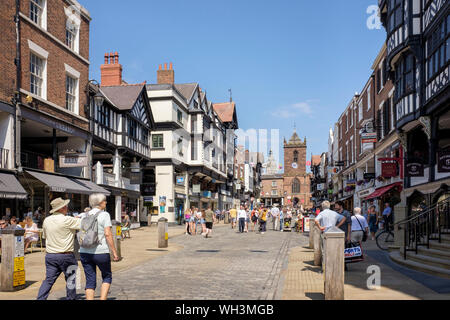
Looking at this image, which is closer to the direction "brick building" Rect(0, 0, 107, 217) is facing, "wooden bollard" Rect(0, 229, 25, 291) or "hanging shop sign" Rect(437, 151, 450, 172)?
the hanging shop sign

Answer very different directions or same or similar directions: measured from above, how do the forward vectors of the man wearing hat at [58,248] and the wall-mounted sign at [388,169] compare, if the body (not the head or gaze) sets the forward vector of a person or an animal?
very different directions

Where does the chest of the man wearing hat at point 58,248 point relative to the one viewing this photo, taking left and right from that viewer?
facing away from the viewer and to the right of the viewer

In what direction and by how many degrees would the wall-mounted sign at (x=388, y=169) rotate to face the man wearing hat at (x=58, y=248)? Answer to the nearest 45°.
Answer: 0° — it already faces them

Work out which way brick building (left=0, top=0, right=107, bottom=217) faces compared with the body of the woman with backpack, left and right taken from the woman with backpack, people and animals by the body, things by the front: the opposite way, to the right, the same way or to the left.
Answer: to the right

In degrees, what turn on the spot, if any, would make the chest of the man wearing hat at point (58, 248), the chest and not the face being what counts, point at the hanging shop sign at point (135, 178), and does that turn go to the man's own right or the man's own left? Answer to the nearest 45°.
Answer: approximately 45° to the man's own left
